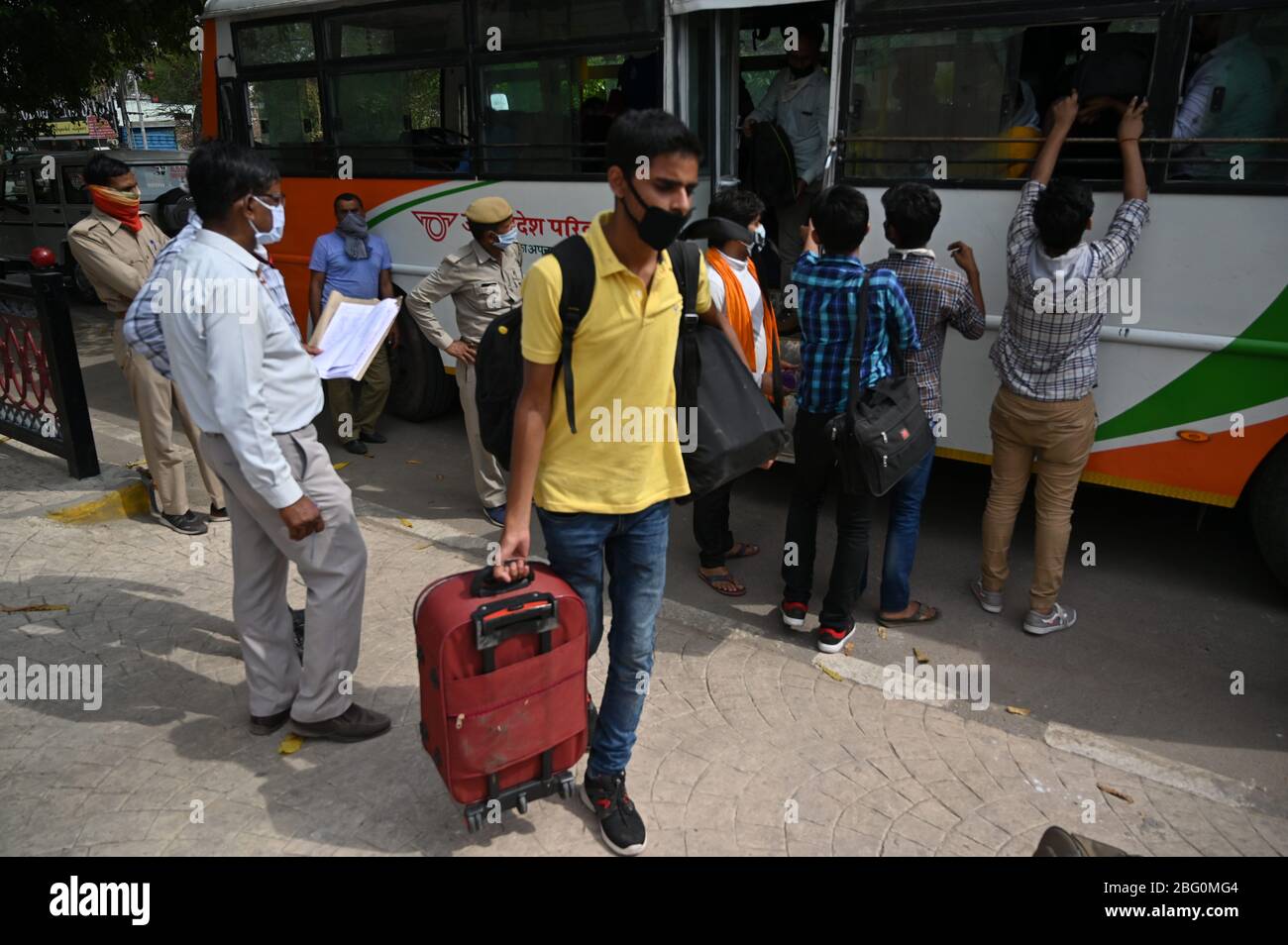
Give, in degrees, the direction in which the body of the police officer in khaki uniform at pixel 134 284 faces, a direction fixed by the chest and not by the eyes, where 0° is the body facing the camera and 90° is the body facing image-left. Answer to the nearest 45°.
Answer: approximately 315°

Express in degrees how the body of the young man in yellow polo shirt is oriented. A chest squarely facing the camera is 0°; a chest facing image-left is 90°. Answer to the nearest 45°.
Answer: approximately 315°

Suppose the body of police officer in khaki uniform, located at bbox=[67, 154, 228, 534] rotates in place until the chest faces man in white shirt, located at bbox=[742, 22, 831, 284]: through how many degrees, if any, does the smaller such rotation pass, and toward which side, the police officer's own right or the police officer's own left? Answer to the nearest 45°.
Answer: approximately 45° to the police officer's own left

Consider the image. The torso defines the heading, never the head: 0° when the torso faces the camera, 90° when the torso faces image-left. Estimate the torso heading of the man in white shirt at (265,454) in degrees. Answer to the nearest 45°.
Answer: approximately 270°

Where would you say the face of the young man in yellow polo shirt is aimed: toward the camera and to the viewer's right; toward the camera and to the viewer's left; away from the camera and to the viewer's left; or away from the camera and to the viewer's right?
toward the camera and to the viewer's right

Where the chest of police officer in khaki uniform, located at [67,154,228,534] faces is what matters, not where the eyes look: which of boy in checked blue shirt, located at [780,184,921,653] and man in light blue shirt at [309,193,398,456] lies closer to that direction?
the boy in checked blue shirt

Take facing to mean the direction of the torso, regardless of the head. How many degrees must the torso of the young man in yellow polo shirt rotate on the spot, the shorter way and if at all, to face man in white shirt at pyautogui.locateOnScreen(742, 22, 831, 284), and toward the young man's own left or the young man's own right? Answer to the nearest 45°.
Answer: approximately 135° to the young man's own left

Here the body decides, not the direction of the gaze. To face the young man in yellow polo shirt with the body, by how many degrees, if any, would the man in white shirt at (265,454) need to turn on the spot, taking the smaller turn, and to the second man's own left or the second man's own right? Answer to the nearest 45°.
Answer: approximately 45° to the second man's own right
